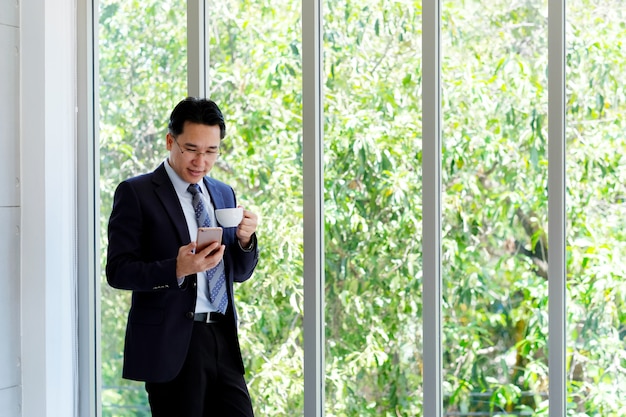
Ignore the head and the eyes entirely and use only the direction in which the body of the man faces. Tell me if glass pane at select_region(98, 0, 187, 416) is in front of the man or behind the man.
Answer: behind

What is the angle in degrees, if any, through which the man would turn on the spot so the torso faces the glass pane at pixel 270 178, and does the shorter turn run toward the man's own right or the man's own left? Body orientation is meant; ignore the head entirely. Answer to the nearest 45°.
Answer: approximately 90° to the man's own left

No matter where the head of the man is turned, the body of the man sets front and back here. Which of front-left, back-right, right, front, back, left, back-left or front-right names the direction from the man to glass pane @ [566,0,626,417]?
front-left

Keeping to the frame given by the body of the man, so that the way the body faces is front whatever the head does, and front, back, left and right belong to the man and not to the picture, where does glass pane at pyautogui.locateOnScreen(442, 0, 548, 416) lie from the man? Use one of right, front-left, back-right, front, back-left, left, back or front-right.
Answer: front-left

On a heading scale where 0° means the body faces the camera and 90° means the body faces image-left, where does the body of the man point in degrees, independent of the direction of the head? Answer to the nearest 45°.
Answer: approximately 315°
